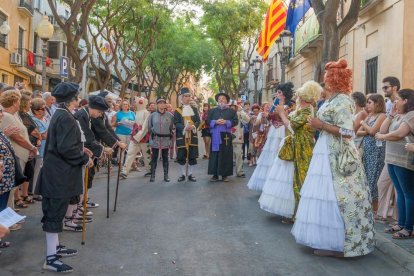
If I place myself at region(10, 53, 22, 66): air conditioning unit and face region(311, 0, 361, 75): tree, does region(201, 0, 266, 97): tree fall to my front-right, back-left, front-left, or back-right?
front-left

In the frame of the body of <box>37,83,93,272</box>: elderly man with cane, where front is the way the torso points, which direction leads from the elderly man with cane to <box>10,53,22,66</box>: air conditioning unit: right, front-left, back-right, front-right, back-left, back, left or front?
left

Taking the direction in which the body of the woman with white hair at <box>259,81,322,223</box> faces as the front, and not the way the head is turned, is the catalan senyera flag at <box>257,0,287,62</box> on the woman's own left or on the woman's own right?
on the woman's own right

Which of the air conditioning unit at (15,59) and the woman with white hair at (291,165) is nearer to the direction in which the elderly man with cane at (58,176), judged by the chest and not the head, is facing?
the woman with white hair

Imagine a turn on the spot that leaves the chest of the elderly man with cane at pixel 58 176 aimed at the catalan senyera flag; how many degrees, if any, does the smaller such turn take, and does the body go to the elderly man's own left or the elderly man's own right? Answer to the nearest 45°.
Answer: approximately 45° to the elderly man's own left

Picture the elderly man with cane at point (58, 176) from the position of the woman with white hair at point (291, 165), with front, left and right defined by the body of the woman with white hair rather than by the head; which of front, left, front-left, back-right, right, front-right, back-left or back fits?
front-left

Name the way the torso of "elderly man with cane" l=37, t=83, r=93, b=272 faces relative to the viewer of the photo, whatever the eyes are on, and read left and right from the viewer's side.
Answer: facing to the right of the viewer

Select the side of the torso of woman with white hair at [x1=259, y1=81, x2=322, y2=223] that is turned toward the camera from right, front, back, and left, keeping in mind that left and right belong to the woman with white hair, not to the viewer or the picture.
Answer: left

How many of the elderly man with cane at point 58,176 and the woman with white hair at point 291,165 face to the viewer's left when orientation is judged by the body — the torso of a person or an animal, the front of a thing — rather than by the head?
1

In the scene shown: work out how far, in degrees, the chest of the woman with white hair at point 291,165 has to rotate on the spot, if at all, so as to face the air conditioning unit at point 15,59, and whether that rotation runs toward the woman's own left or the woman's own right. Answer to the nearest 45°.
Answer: approximately 45° to the woman's own right

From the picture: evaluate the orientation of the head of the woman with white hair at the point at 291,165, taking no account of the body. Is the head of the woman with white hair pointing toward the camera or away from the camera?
away from the camera

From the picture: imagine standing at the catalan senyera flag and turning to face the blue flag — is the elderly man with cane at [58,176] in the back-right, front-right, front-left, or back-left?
back-right
